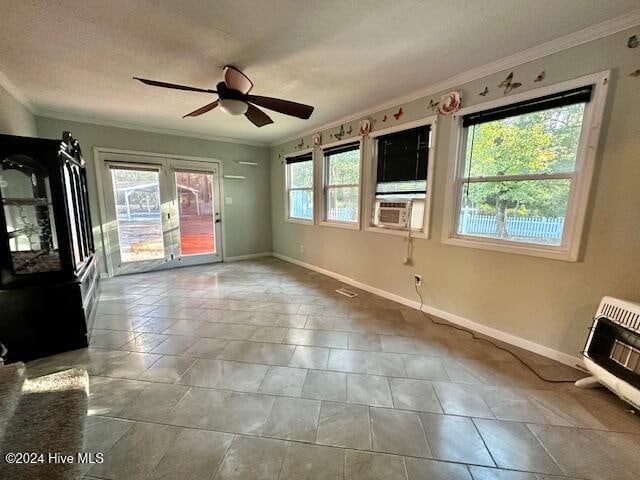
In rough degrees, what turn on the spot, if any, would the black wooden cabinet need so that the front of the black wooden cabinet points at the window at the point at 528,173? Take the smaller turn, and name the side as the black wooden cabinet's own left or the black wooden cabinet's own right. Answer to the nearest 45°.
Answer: approximately 45° to the black wooden cabinet's own right

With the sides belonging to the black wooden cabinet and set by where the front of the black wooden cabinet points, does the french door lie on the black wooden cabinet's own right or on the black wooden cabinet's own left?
on the black wooden cabinet's own left

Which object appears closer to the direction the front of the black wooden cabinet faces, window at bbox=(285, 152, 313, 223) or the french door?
the window

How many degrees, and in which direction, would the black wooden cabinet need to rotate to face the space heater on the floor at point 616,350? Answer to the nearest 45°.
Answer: approximately 45° to its right

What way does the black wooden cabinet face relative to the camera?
to the viewer's right
